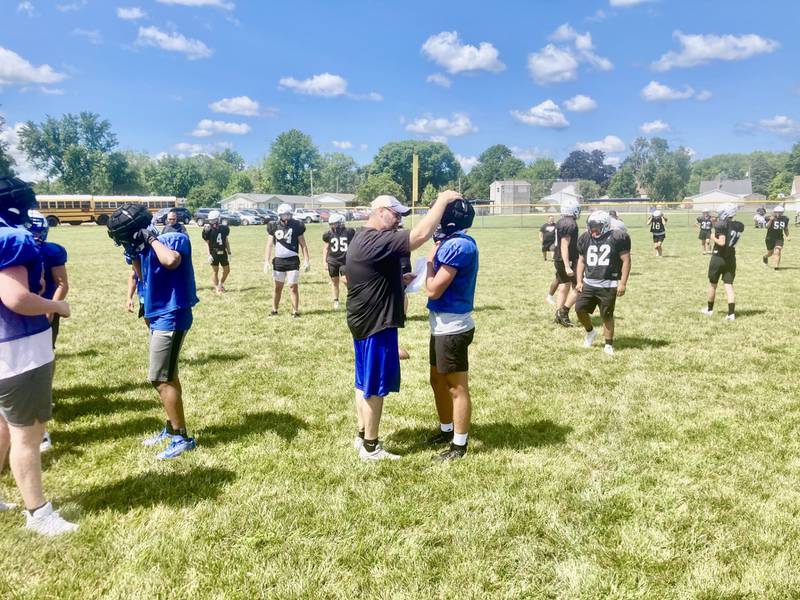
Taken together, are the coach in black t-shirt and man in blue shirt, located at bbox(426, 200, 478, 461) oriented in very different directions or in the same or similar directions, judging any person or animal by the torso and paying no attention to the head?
very different directions

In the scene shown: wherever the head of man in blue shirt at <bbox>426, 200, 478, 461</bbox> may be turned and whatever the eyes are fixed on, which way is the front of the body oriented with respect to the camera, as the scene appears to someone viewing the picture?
to the viewer's left

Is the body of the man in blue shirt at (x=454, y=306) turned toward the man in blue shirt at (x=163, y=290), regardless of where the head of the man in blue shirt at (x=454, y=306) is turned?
yes

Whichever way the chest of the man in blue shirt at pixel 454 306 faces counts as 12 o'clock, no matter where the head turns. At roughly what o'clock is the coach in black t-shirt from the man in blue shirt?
The coach in black t-shirt is roughly at 11 o'clock from the man in blue shirt.

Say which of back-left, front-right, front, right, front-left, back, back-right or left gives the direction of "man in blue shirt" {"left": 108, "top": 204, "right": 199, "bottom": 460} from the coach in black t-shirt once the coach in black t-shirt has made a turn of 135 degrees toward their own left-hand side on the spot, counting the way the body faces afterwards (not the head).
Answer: front-left

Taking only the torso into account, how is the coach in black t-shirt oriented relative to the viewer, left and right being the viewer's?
facing to the right of the viewer

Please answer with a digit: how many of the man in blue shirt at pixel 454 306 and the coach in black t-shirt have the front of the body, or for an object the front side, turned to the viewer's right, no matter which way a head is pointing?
1

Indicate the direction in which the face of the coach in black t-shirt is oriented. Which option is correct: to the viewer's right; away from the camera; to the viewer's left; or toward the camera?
to the viewer's right
